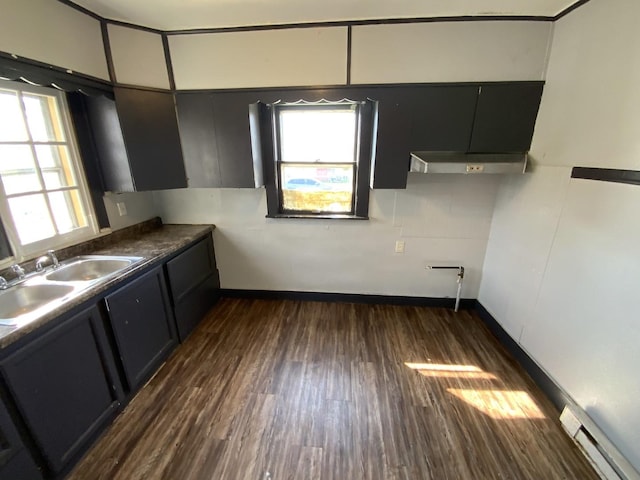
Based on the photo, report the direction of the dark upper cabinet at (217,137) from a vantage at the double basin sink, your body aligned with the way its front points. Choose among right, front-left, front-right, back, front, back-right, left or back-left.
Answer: front-left

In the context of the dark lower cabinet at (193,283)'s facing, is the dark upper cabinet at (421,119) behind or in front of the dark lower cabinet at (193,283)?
in front

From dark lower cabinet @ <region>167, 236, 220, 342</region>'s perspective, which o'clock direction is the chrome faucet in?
The chrome faucet is roughly at 4 o'clock from the dark lower cabinet.

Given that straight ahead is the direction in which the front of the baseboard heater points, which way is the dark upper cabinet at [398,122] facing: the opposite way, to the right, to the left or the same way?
to the left

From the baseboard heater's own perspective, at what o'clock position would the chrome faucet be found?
The chrome faucet is roughly at 12 o'clock from the baseboard heater.

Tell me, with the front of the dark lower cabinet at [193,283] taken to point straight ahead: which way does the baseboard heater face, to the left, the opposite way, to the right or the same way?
the opposite way

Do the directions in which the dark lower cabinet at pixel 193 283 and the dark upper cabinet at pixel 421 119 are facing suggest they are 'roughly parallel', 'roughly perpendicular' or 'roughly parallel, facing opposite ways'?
roughly perpendicular

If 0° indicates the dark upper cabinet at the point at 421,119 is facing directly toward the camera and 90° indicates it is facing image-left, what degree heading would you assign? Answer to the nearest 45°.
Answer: approximately 0°

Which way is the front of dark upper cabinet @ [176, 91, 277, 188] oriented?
toward the camera

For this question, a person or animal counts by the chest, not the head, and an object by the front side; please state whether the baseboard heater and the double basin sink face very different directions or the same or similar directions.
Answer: very different directions

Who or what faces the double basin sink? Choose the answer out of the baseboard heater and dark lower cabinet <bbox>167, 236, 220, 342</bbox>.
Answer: the baseboard heater

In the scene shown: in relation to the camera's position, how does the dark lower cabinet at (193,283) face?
facing the viewer and to the right of the viewer

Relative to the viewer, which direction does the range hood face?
toward the camera

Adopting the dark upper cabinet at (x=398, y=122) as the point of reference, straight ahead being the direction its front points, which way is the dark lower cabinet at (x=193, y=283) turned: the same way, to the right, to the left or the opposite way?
to the left
